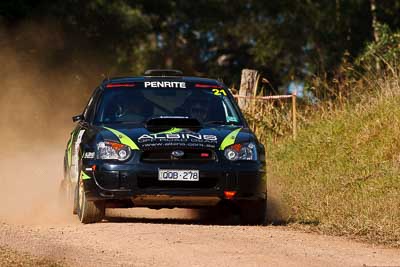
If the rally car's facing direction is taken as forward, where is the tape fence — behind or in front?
behind

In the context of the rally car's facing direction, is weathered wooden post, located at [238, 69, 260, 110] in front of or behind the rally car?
behind

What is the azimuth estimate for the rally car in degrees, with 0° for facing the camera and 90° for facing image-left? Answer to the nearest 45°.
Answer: approximately 0°
